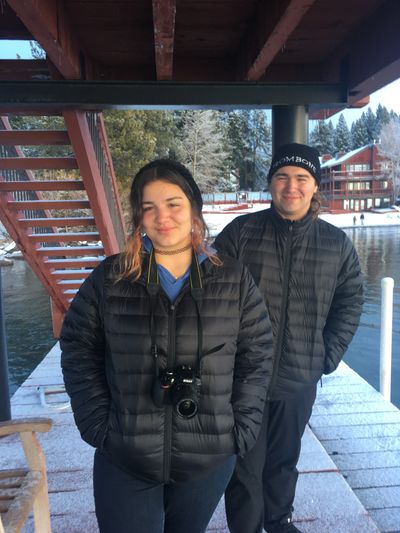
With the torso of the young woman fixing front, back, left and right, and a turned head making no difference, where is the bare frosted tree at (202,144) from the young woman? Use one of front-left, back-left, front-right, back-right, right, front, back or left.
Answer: back

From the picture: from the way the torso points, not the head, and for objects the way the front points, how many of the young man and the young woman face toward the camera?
2

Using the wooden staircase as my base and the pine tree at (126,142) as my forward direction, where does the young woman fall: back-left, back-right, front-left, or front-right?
back-right

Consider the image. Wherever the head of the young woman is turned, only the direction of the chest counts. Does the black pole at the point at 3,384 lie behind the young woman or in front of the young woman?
behind

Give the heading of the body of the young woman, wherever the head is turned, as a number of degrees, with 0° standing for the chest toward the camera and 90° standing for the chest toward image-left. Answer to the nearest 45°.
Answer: approximately 0°

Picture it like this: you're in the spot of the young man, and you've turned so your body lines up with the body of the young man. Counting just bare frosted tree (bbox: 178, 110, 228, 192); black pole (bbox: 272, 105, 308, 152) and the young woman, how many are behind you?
2

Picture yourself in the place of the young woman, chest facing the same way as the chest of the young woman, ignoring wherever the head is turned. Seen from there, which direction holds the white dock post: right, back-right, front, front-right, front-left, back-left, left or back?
back-left
